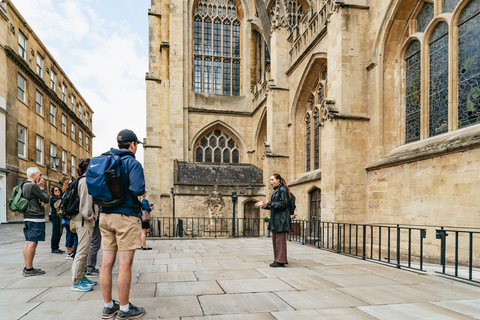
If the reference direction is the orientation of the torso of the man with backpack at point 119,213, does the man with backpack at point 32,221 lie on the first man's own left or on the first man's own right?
on the first man's own left

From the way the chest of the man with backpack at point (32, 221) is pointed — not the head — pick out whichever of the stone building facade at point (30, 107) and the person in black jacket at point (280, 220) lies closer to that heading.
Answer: the person in black jacket

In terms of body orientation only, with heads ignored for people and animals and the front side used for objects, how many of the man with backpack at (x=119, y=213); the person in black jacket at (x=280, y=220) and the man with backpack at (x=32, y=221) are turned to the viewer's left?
1

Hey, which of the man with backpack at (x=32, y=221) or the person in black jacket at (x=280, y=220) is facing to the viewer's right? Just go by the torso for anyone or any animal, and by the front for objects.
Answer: the man with backpack

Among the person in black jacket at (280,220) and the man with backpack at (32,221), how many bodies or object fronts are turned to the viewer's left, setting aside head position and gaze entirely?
1

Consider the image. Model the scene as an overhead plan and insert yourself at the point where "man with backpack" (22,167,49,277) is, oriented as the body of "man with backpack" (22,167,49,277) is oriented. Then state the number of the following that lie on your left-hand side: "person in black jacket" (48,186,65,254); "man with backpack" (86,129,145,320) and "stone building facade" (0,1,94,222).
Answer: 2

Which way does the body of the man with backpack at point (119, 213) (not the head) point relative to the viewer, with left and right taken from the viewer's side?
facing away from the viewer and to the right of the viewer

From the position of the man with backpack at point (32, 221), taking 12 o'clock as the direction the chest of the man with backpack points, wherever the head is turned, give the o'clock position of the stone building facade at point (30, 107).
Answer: The stone building facade is roughly at 9 o'clock from the man with backpack.

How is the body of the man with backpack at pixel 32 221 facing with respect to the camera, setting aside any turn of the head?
to the viewer's right
